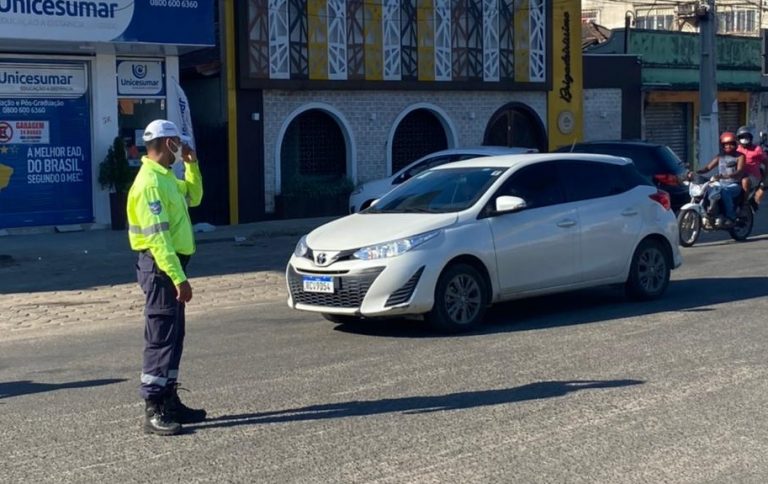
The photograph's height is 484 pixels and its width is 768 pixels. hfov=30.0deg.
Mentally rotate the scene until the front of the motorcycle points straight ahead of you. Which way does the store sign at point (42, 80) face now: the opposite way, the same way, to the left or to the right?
to the left

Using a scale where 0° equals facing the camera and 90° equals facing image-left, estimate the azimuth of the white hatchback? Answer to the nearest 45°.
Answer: approximately 45°

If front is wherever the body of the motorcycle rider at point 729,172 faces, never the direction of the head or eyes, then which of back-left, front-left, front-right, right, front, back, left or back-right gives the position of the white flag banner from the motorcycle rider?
front-right

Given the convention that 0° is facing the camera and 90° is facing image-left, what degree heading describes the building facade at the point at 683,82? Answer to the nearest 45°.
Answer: approximately 0°

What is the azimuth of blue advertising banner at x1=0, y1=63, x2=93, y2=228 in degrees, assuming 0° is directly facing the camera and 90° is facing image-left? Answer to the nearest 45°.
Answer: approximately 0°

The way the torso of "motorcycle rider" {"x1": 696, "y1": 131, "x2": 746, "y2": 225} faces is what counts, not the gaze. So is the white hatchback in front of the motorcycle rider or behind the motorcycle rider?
in front

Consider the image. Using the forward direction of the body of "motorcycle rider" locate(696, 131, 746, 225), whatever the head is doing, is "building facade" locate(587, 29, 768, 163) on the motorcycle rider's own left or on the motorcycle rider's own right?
on the motorcycle rider's own right

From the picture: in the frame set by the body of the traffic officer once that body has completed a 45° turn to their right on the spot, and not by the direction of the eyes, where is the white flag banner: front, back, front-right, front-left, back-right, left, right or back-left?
back-left

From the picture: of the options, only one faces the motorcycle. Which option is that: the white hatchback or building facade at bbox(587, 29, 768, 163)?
the building facade

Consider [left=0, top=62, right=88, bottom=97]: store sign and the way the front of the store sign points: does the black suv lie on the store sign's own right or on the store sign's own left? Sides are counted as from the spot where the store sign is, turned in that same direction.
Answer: on the store sign's own left

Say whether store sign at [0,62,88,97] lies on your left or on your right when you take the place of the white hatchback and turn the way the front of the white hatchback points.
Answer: on your right
